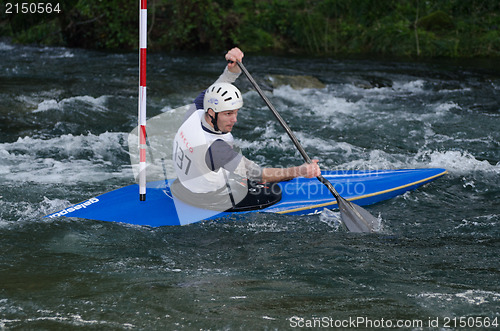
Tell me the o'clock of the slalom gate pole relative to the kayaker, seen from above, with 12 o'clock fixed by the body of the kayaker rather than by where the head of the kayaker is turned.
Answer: The slalom gate pole is roughly at 7 o'clock from the kayaker.

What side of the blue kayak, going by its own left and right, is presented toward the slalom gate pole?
back

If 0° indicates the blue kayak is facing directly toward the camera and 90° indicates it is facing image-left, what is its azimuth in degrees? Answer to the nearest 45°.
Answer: approximately 270°

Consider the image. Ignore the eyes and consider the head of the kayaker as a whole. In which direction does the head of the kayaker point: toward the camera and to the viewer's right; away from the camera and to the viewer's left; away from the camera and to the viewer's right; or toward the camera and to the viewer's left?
toward the camera and to the viewer's right

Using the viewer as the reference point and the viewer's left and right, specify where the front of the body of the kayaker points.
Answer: facing to the right of the viewer
